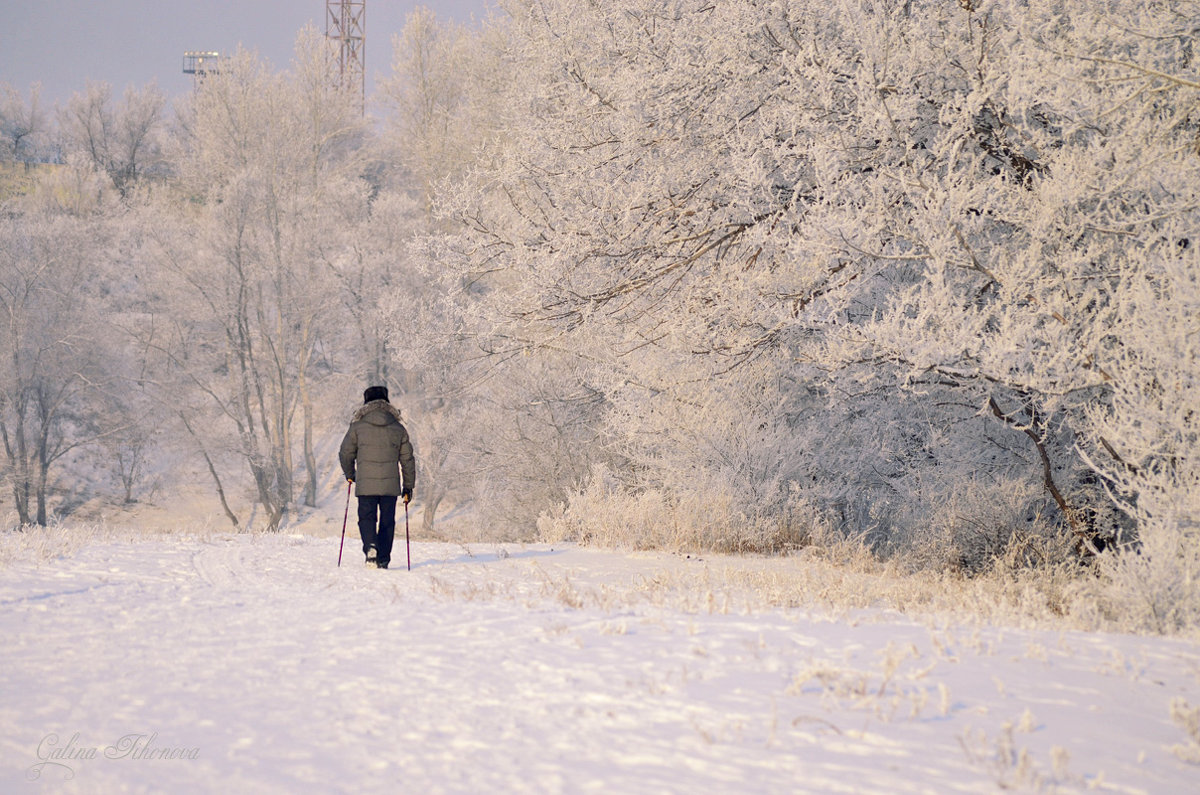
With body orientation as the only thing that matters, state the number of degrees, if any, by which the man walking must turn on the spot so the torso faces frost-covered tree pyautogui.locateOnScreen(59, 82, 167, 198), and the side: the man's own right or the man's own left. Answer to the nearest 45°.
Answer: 0° — they already face it

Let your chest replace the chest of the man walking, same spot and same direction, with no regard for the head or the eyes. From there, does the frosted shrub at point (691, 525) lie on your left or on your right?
on your right

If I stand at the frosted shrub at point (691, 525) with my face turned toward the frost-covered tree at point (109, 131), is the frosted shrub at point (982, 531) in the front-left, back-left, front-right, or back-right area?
back-right

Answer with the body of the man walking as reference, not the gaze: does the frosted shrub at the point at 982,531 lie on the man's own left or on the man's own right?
on the man's own right

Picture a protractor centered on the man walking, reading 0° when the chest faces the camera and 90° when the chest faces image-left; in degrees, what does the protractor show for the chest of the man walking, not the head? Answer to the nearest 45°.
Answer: approximately 180°

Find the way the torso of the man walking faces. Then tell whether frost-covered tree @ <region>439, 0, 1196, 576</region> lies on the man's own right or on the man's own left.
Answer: on the man's own right

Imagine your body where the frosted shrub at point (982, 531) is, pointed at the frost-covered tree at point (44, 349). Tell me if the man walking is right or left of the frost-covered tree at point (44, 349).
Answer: left

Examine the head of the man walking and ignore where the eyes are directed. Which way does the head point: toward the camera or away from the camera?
away from the camera

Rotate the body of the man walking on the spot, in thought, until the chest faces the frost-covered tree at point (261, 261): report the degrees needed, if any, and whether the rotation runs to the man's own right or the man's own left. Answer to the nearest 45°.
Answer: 0° — they already face it
